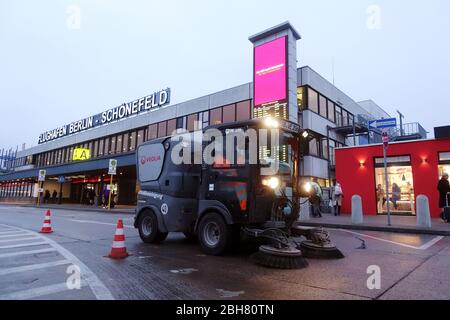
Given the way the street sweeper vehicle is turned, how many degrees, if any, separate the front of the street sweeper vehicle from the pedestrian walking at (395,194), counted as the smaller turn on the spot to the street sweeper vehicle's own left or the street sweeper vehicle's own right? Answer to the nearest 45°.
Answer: approximately 90° to the street sweeper vehicle's own left

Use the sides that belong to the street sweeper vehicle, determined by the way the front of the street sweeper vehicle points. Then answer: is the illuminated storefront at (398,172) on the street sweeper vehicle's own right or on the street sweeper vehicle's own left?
on the street sweeper vehicle's own left

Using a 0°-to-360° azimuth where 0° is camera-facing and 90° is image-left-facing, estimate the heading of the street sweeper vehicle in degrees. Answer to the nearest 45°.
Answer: approximately 315°

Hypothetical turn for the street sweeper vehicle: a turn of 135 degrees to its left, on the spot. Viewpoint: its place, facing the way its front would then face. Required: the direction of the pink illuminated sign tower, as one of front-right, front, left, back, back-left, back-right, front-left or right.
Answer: front

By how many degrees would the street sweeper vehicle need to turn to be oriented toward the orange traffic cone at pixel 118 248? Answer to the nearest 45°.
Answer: approximately 135° to its right
